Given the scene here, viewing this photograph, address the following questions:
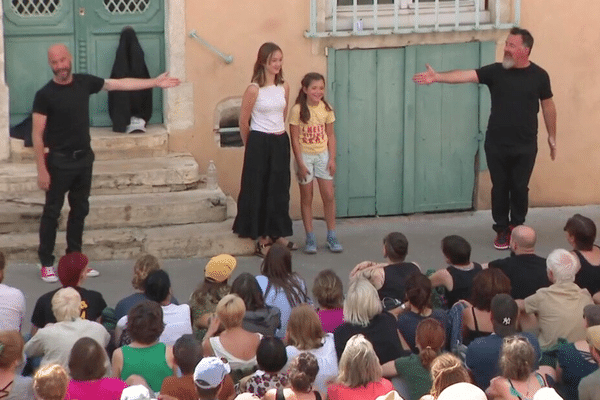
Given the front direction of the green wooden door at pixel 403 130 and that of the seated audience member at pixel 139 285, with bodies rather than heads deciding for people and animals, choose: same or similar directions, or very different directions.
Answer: very different directions

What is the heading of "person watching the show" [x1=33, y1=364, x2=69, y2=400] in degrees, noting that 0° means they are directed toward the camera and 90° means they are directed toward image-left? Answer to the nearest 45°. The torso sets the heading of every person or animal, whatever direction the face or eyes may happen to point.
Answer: approximately 180°

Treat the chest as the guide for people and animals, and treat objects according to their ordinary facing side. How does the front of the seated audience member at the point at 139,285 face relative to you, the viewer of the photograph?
facing away from the viewer

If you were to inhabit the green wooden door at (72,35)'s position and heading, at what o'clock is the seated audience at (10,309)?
The seated audience is roughly at 12 o'clock from the green wooden door.

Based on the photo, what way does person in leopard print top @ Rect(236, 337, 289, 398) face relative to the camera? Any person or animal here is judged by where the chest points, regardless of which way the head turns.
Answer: away from the camera

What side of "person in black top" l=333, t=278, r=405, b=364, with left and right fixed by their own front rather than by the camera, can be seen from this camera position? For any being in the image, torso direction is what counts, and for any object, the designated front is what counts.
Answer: back

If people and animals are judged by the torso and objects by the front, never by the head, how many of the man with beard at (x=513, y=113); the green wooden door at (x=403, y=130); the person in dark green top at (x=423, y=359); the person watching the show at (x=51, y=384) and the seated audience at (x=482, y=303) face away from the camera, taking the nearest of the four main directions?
3

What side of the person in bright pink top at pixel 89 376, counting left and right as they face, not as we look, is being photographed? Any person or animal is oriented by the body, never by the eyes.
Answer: back

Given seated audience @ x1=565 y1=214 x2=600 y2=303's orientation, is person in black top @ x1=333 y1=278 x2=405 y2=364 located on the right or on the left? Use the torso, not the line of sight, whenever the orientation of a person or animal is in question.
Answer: on their left

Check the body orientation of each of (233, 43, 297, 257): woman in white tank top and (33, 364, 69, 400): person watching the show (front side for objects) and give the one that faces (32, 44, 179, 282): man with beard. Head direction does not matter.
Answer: the person watching the show

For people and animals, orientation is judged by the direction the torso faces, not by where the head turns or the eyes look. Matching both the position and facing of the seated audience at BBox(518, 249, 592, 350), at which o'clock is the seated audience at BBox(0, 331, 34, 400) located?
the seated audience at BBox(0, 331, 34, 400) is roughly at 8 o'clock from the seated audience at BBox(518, 249, 592, 350).

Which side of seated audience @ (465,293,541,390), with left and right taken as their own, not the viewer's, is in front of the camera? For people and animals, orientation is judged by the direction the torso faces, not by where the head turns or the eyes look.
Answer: back
